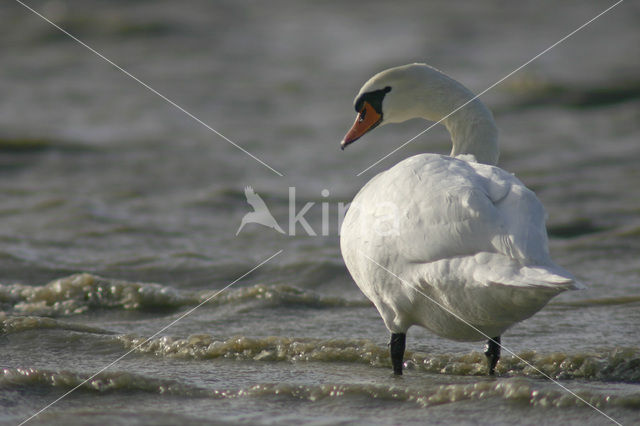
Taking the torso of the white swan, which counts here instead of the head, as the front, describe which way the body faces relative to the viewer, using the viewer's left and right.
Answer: facing away from the viewer and to the left of the viewer
